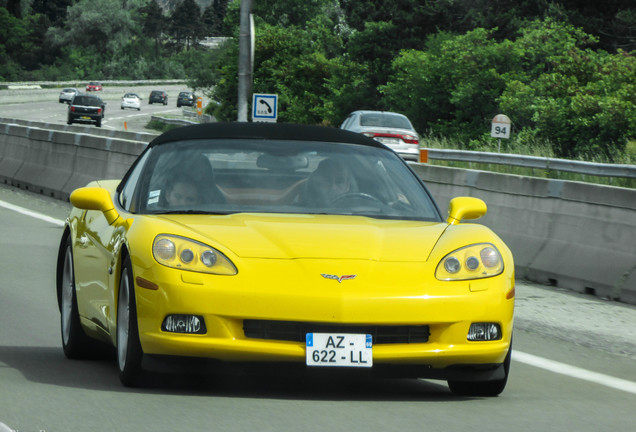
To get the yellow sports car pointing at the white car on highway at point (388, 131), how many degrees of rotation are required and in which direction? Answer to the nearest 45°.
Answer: approximately 180°

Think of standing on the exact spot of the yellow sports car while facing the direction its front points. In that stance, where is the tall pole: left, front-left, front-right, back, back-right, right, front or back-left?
back

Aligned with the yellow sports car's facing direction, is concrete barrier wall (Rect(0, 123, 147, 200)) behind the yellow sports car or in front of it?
behind

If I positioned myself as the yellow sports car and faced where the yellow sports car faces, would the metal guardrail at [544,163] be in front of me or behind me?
behind
